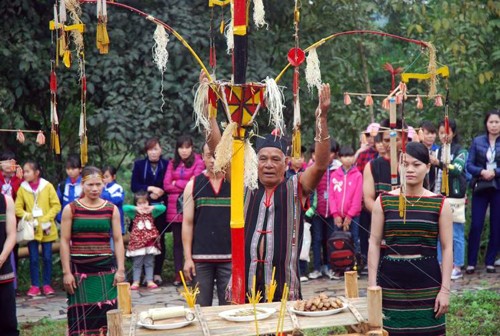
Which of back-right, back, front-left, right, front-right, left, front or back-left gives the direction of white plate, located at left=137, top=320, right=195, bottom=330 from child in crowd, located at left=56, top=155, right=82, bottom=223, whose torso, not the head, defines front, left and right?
front

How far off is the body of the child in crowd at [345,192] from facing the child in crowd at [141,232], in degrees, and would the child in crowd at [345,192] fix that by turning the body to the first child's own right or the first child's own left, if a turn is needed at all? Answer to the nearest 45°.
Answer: approximately 90° to the first child's own right

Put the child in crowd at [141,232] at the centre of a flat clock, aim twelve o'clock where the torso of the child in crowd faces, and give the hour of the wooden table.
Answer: The wooden table is roughly at 12 o'clock from the child in crowd.

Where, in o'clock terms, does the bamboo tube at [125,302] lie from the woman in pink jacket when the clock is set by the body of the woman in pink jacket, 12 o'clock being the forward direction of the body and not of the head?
The bamboo tube is roughly at 12 o'clock from the woman in pink jacket.

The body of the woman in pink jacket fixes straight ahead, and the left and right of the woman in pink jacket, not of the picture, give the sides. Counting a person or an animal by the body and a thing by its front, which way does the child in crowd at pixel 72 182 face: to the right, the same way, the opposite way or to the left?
the same way

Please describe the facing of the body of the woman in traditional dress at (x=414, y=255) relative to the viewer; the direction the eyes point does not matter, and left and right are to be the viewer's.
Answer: facing the viewer

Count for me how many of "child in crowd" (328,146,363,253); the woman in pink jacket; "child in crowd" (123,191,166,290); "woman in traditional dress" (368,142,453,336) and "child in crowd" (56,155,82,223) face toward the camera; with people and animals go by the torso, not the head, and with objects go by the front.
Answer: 5

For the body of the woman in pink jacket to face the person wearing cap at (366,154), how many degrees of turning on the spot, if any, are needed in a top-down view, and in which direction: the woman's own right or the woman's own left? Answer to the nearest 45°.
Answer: approximately 90° to the woman's own left

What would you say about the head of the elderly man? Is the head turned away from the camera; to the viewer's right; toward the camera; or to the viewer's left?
toward the camera

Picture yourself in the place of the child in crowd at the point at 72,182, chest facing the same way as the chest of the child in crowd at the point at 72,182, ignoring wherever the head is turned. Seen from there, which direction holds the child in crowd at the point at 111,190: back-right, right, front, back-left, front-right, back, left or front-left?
left

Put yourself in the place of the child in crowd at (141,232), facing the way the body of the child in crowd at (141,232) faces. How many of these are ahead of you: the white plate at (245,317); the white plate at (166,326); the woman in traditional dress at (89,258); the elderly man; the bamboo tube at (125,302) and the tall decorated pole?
6

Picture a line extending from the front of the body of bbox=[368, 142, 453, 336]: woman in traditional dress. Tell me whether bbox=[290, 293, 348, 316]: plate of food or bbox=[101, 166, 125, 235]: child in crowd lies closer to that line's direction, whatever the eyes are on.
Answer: the plate of food

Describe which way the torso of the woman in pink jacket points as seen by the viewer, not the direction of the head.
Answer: toward the camera

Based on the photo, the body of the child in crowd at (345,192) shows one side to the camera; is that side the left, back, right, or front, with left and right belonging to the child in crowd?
front

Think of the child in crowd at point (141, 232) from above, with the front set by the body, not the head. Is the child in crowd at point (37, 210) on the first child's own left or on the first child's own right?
on the first child's own right

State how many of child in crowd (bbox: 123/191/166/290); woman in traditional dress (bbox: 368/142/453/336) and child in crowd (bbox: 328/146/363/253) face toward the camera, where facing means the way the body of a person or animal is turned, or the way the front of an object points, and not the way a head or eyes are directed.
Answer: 3

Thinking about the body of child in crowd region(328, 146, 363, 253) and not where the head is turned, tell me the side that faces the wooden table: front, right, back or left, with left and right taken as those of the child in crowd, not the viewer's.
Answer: front

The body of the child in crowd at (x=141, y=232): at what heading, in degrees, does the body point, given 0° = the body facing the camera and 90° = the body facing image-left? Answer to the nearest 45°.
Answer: approximately 0°

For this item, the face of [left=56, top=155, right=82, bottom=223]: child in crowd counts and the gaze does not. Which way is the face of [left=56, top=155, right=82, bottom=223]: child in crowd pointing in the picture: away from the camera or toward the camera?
toward the camera

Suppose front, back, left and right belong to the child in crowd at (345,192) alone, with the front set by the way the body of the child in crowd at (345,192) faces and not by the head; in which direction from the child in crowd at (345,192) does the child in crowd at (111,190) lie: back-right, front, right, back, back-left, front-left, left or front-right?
right

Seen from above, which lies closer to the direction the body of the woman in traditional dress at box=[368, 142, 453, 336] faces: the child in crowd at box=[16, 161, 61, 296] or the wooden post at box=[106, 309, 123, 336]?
the wooden post

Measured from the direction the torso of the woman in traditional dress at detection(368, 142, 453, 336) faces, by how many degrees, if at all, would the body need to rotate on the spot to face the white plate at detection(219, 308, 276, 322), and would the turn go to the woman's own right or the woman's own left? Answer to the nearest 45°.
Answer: approximately 45° to the woman's own right
